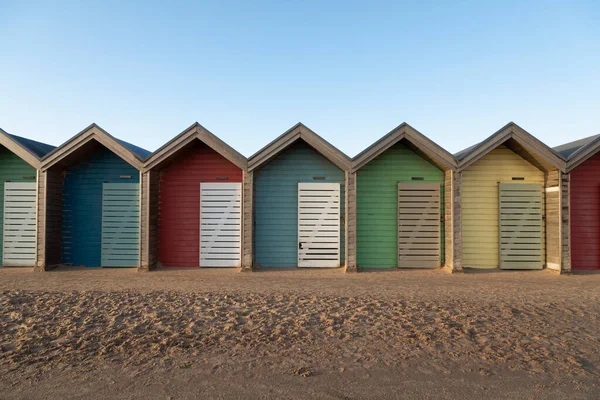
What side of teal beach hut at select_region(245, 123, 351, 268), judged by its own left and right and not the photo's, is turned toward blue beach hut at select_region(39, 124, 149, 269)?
right

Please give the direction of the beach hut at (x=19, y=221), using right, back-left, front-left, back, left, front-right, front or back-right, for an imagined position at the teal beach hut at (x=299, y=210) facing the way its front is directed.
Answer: right

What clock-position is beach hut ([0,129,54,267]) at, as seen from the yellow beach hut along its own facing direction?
The beach hut is roughly at 2 o'clock from the yellow beach hut.

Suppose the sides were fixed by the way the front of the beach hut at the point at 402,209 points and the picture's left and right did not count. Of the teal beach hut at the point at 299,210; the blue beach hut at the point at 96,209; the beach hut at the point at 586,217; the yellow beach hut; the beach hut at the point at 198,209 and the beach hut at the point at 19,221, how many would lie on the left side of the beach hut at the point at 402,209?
2

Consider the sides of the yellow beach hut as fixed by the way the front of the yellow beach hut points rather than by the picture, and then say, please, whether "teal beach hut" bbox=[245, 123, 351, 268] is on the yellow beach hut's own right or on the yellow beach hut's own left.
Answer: on the yellow beach hut's own right

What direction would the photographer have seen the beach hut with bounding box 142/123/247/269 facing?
facing the viewer

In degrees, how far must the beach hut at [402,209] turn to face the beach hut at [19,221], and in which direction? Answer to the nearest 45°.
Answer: approximately 90° to its right

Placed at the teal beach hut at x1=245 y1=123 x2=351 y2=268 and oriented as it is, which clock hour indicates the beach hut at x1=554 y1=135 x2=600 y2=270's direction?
The beach hut is roughly at 9 o'clock from the teal beach hut.

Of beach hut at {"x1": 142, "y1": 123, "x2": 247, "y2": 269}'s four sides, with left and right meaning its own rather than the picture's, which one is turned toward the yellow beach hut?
left

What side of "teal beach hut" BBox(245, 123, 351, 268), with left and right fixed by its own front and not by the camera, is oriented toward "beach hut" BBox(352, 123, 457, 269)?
left

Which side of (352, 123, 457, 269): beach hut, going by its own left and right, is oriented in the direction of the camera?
front
